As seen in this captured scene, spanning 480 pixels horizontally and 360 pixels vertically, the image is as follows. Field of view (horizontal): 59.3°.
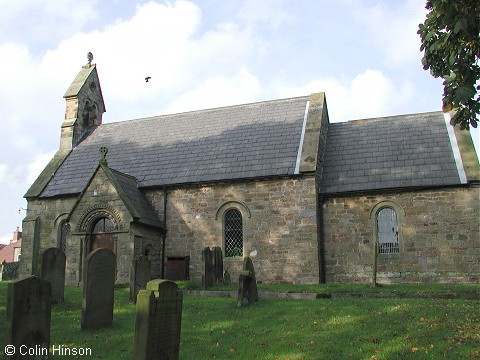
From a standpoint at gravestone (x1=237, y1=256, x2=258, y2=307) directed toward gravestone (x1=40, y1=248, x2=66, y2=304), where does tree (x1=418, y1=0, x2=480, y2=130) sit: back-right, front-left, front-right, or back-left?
back-left

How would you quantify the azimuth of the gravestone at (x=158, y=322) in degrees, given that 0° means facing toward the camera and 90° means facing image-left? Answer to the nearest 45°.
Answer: approximately 315°

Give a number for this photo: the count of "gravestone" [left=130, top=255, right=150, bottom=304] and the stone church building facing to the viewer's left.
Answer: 0

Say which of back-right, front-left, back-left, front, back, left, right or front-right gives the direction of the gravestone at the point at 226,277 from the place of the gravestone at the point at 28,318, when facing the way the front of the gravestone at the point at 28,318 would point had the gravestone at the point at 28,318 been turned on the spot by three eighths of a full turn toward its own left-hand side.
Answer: front-right

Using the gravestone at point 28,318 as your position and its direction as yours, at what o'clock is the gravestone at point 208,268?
the gravestone at point 208,268 is roughly at 9 o'clock from the gravestone at point 28,318.

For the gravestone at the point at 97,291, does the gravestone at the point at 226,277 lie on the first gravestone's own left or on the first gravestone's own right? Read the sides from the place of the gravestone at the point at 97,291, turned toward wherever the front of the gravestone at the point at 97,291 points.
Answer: on the first gravestone's own left

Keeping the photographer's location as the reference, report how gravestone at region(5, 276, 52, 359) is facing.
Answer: facing the viewer and to the right of the viewer

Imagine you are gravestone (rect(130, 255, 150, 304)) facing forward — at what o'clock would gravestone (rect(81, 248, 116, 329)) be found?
gravestone (rect(81, 248, 116, 329)) is roughly at 2 o'clock from gravestone (rect(130, 255, 150, 304)).

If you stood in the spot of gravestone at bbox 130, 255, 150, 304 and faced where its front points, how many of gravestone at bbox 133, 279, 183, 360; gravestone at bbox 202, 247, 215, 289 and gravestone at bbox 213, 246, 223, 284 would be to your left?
2
